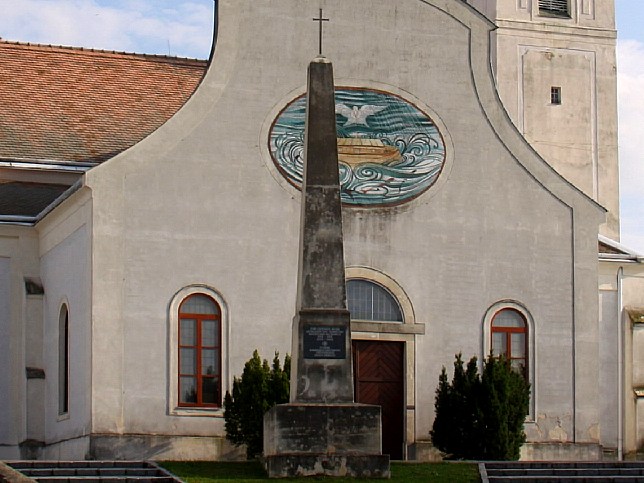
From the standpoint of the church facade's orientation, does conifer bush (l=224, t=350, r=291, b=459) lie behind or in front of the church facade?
in front

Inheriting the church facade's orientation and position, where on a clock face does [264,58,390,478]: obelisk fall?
The obelisk is roughly at 12 o'clock from the church facade.

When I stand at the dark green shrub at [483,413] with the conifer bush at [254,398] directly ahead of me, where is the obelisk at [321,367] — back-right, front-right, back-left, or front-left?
front-left

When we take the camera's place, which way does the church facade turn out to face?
facing the viewer
